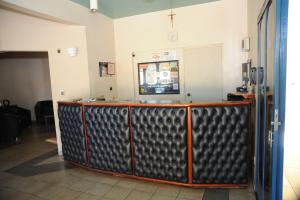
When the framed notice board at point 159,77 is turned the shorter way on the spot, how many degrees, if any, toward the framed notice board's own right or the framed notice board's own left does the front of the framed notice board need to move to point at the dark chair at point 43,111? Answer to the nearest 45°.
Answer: approximately 135° to the framed notice board's own right

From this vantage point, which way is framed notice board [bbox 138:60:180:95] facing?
toward the camera

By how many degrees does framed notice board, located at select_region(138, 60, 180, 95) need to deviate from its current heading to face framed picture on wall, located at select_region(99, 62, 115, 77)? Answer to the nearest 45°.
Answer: approximately 90° to its right

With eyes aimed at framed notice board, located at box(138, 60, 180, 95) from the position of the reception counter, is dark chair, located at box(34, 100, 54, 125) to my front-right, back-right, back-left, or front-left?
front-left

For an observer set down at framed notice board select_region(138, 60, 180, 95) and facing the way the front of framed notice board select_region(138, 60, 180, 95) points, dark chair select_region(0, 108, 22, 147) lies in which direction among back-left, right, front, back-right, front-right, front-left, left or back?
right

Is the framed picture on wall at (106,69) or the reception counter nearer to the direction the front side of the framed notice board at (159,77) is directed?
the reception counter

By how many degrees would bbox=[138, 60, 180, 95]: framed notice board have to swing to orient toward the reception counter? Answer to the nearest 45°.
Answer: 0° — it already faces it

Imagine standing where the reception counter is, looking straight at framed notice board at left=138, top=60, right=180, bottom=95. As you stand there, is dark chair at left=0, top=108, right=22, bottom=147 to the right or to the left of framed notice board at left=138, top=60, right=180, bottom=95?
left

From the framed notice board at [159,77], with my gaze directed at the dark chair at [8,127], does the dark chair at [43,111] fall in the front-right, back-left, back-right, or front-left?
front-right
